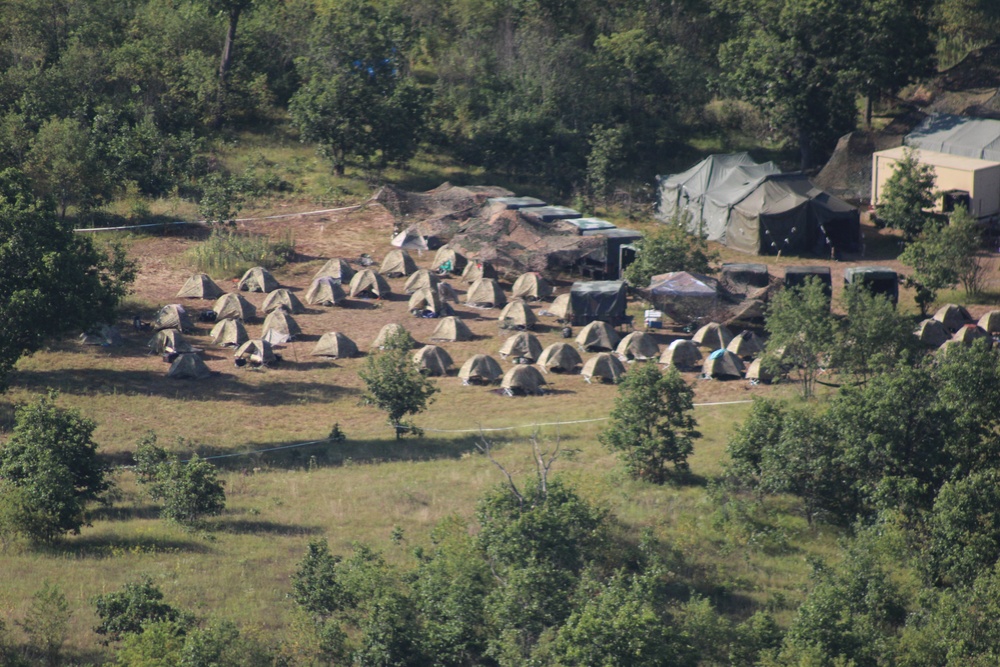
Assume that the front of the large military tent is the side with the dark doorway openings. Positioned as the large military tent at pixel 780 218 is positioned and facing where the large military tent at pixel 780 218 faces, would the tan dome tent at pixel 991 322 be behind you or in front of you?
in front

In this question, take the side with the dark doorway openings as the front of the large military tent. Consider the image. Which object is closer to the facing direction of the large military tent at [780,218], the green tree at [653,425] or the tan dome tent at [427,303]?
the green tree

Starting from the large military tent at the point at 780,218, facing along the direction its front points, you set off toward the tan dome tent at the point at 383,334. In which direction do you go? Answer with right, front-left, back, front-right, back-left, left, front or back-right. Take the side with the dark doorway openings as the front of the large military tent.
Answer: right

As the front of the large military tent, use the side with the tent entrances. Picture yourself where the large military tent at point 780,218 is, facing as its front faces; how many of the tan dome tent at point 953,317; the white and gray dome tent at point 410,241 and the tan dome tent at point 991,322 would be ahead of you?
2

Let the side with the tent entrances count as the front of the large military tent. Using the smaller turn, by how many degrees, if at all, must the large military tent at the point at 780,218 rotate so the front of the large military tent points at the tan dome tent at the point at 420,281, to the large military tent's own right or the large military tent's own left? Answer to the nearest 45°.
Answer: approximately 90° to the large military tent's own right

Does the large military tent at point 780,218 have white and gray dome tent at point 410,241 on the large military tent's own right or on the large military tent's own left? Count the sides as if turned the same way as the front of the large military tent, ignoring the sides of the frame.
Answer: on the large military tent's own right

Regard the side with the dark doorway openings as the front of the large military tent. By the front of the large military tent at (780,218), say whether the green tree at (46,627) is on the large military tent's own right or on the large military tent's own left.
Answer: on the large military tent's own right

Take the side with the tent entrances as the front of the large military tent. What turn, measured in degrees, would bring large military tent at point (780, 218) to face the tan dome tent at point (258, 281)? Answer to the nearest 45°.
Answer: approximately 90° to its right

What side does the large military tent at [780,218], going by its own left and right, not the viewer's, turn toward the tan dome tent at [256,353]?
right

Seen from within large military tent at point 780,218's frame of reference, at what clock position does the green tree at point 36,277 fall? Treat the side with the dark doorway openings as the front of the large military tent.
The green tree is roughly at 3 o'clock from the large military tent.

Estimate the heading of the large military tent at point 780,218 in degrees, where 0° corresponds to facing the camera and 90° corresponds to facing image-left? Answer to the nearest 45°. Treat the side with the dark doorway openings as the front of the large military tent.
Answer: approximately 315°

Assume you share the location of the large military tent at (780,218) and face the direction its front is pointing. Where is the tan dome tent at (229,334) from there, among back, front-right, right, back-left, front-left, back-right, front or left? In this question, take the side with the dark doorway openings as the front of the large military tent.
right

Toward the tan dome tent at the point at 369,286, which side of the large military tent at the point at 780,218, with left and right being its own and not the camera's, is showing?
right
